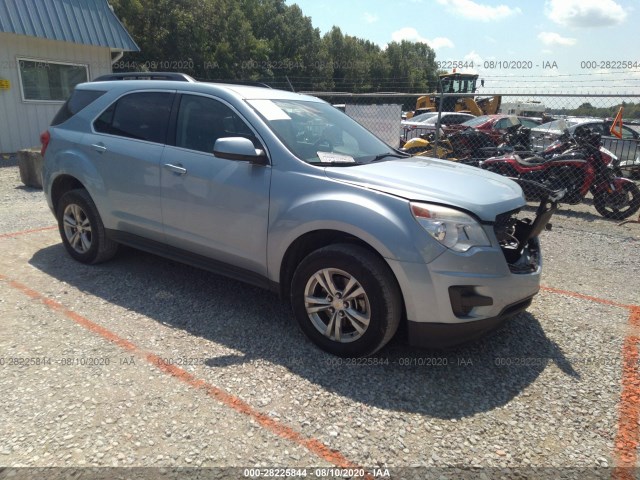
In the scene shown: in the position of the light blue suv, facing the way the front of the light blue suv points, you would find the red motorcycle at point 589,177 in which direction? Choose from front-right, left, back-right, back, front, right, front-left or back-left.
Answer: left

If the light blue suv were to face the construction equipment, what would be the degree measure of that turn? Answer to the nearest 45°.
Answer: approximately 135° to its left

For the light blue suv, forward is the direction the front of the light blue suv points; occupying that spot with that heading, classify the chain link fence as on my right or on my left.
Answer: on my left

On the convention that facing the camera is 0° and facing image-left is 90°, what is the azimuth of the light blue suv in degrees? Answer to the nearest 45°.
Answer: approximately 315°

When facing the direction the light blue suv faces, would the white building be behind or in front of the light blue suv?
behind

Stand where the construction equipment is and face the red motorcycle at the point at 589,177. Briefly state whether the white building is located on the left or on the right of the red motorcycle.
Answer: right
